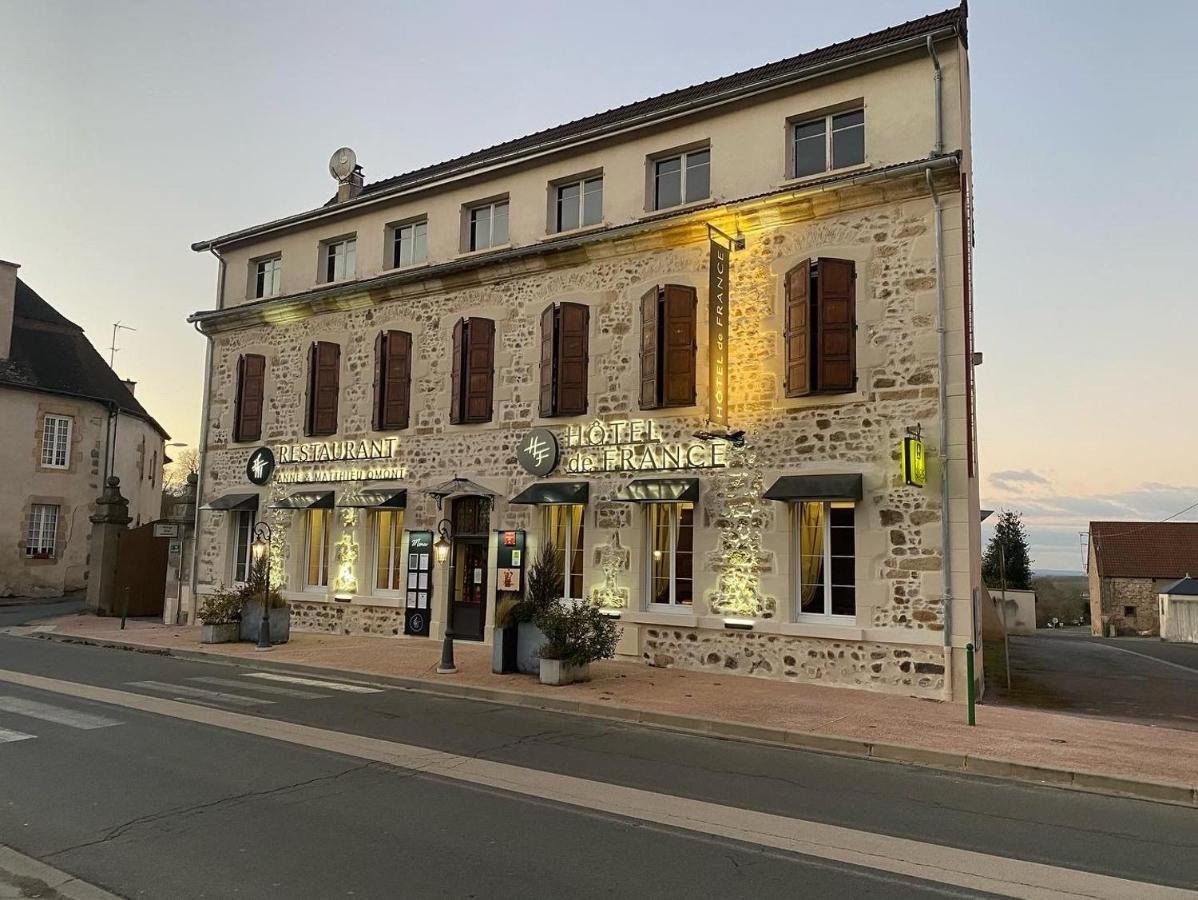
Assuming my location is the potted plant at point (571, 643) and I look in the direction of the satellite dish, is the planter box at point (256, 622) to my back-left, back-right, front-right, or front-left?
front-left

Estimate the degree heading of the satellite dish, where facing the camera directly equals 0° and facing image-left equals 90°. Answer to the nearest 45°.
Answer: approximately 45°

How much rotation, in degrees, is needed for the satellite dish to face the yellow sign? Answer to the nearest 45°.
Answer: approximately 90° to its left

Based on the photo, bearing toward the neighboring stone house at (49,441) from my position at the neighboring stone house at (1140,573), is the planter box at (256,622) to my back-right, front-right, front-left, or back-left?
front-left

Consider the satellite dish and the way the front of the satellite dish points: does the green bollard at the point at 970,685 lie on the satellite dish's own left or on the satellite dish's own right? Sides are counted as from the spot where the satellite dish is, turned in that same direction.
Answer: on the satellite dish's own left

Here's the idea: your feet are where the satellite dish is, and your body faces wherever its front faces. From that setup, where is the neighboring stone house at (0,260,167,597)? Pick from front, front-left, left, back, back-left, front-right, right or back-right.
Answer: right

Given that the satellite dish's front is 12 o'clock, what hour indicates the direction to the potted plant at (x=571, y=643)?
The potted plant is roughly at 10 o'clock from the satellite dish.
